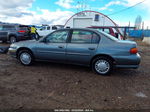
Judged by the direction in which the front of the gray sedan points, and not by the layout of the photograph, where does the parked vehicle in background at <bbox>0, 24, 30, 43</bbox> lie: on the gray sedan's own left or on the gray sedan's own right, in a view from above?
on the gray sedan's own right

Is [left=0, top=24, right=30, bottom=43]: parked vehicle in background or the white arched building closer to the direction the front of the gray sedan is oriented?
the parked vehicle in background

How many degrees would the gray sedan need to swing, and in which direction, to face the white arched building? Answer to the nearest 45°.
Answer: approximately 90° to its right

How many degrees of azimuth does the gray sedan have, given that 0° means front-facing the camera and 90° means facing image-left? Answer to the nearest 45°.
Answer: approximately 90°
